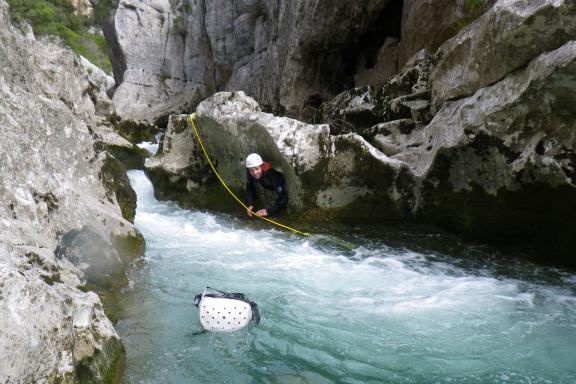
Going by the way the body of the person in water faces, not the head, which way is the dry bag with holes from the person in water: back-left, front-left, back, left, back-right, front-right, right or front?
front-left

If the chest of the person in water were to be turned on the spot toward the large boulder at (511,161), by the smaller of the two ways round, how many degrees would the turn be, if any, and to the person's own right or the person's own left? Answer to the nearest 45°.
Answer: approximately 90° to the person's own left

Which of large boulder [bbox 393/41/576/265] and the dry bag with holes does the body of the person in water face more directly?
the dry bag with holes

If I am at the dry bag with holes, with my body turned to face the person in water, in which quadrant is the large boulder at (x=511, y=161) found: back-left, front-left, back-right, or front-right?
front-right

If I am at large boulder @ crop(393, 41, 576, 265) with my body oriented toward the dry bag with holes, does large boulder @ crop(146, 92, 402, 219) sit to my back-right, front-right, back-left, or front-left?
front-right

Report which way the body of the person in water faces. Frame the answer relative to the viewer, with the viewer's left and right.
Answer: facing the viewer and to the left of the viewer
